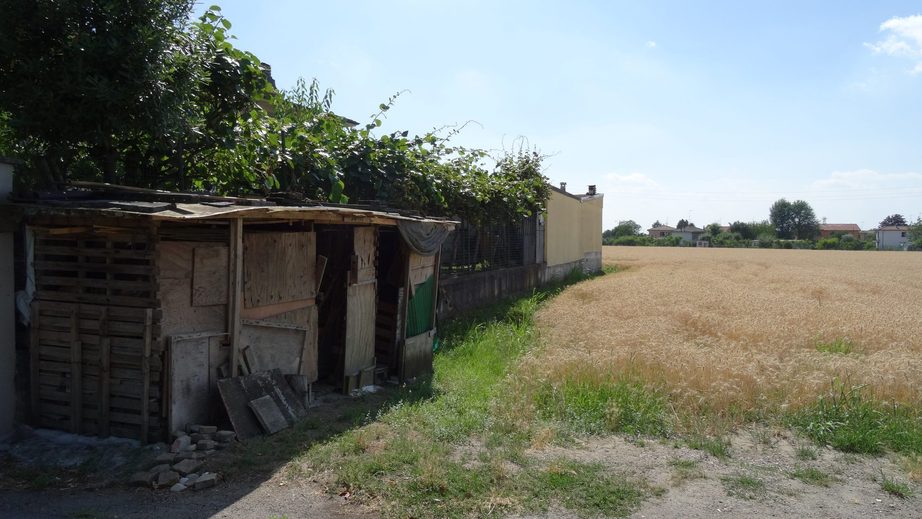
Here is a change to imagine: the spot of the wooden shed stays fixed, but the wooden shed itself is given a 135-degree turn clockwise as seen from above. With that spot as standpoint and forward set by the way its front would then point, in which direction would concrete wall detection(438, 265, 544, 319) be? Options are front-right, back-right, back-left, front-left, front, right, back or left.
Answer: back-right

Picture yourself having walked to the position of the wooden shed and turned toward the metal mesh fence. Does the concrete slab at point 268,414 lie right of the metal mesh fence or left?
right

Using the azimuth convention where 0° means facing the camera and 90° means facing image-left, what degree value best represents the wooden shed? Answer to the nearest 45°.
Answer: approximately 315°

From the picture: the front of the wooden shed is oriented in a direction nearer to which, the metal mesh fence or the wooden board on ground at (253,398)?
the wooden board on ground

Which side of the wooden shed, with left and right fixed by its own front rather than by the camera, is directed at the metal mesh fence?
left
